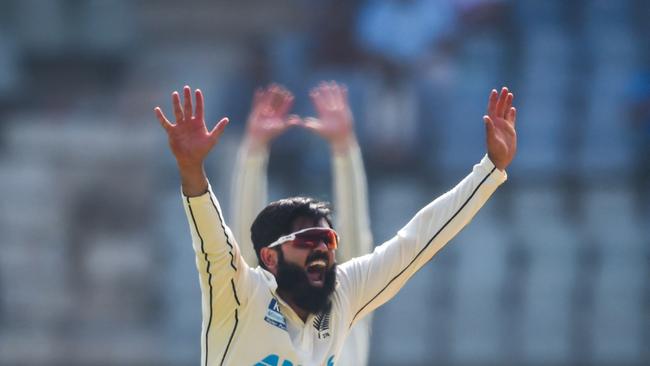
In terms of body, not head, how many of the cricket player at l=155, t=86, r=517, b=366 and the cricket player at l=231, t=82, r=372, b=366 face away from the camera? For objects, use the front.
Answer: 0

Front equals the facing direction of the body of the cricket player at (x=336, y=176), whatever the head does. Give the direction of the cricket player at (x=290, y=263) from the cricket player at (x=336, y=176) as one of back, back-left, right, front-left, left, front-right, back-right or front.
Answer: front

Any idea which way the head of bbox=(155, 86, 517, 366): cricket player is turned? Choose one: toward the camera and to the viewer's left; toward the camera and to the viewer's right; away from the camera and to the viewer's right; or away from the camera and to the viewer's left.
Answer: toward the camera and to the viewer's right

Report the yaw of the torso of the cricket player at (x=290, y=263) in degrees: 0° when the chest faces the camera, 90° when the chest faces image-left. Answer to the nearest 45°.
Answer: approximately 315°

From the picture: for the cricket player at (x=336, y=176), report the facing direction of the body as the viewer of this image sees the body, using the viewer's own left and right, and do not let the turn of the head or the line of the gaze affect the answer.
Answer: facing the viewer

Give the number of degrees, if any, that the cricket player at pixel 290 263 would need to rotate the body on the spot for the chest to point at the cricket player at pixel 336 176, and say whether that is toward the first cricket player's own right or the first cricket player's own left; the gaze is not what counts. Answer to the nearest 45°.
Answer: approximately 135° to the first cricket player's own left
